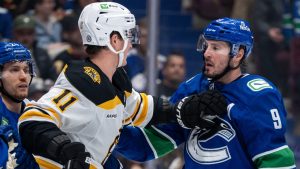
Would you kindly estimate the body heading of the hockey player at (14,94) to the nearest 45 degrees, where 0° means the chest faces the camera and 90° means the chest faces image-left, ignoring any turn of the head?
approximately 315°

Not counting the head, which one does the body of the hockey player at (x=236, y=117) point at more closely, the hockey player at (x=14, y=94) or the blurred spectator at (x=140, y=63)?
the hockey player

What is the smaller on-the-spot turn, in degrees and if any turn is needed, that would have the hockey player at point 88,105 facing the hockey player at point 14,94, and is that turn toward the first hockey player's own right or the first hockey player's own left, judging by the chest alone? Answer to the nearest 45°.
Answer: approximately 180°

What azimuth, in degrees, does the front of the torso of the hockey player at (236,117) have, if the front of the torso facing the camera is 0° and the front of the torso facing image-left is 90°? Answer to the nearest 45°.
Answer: approximately 45°

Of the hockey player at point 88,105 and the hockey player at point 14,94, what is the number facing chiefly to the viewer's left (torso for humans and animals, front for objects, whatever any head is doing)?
0

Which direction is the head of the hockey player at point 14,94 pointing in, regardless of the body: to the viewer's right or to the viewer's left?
to the viewer's right

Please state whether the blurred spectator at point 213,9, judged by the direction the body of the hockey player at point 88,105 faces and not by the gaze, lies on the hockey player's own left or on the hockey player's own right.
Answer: on the hockey player's own left

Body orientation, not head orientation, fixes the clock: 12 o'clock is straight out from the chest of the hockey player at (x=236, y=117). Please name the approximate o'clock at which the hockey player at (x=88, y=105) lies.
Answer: the hockey player at (x=88, y=105) is roughly at 1 o'clock from the hockey player at (x=236, y=117).

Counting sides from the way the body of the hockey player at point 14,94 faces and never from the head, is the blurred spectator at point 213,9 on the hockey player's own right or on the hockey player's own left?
on the hockey player's own left

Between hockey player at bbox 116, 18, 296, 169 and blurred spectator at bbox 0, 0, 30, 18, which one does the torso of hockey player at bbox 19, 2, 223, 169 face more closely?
the hockey player

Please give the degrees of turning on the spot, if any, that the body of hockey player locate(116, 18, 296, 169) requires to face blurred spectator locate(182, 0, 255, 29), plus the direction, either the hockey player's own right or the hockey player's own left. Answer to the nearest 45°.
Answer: approximately 135° to the hockey player's own right
